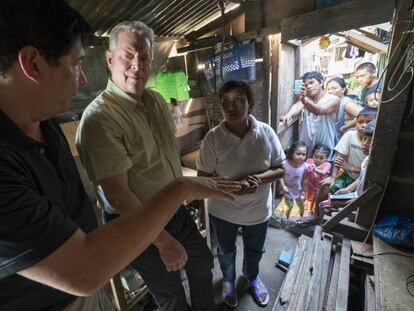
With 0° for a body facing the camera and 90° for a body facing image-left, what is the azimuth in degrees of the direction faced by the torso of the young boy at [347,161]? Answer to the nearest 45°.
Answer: approximately 45°

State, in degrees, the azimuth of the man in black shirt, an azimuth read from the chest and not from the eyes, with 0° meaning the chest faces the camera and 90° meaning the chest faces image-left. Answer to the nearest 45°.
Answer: approximately 270°

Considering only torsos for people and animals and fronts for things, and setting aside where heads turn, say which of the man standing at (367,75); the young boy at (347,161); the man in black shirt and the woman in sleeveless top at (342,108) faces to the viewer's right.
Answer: the man in black shirt

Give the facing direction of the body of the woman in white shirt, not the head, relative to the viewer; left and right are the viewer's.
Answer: facing the viewer

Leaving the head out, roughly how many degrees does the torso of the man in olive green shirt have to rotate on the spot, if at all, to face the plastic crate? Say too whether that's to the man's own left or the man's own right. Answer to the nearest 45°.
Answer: approximately 135° to the man's own left

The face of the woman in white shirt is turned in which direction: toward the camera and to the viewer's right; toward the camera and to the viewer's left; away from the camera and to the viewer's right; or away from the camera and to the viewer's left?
toward the camera and to the viewer's left

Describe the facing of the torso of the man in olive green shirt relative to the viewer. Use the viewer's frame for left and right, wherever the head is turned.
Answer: facing the viewer and to the right of the viewer

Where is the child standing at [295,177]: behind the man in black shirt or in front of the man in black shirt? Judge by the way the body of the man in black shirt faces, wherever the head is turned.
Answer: in front

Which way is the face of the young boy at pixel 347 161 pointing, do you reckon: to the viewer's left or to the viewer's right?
to the viewer's left

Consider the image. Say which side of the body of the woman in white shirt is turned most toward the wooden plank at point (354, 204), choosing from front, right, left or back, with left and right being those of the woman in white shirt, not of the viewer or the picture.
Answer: left

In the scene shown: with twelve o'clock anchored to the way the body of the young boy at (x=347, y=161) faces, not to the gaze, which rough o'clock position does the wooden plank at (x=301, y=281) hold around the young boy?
The wooden plank is roughly at 11 o'clock from the young boy.
